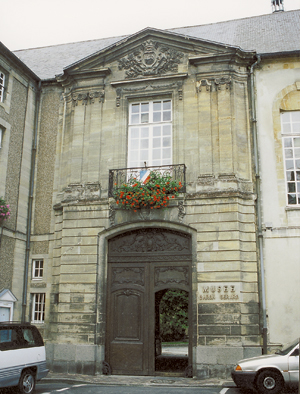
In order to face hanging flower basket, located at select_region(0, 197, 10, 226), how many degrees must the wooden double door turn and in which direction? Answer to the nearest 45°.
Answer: approximately 90° to its right

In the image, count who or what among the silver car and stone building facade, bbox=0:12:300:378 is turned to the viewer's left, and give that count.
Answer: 1

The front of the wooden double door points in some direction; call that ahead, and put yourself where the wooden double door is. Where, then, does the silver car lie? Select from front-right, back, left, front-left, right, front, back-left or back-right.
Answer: front-left

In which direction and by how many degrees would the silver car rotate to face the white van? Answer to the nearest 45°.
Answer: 0° — it already faces it

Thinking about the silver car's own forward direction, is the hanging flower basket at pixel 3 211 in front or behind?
in front

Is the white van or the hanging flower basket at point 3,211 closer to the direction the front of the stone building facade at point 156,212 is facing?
the white van

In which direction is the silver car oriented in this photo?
to the viewer's left

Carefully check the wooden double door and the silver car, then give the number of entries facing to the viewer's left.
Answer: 1

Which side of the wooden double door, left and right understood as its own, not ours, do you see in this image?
front

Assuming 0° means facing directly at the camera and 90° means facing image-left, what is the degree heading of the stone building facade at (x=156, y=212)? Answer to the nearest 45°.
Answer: approximately 0°
